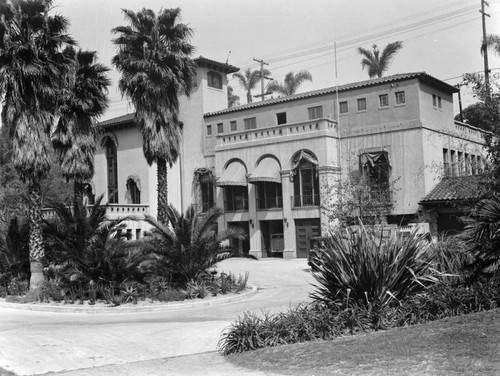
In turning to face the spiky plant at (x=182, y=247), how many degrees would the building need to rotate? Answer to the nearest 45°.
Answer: approximately 45° to its left

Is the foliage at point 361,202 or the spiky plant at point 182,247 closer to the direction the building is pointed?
the spiky plant

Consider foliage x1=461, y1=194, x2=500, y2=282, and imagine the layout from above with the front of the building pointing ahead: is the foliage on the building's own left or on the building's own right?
on the building's own left

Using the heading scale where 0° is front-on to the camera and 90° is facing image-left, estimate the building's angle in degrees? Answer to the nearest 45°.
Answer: approximately 45°

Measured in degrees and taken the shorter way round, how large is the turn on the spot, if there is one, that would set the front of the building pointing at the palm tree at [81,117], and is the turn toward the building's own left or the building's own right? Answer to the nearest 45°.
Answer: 0° — it already faces it

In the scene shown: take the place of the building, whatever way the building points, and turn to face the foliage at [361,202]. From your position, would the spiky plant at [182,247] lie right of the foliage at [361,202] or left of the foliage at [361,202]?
right

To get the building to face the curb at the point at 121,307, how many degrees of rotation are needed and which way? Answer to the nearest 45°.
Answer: approximately 45° to its left

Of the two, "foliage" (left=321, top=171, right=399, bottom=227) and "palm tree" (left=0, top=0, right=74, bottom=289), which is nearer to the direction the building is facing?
the palm tree
